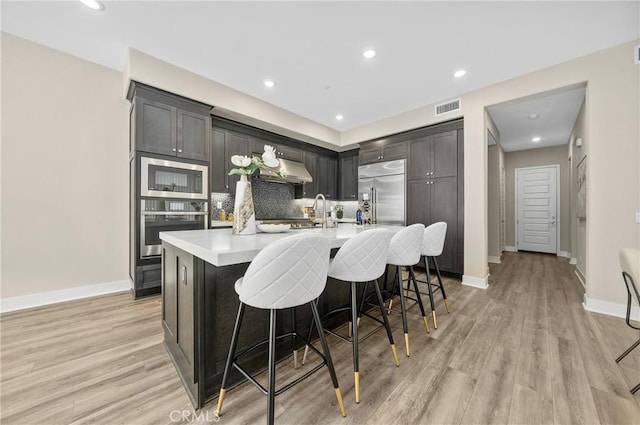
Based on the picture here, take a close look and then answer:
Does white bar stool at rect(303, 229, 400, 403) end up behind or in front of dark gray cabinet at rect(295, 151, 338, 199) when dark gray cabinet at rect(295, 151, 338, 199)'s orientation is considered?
in front

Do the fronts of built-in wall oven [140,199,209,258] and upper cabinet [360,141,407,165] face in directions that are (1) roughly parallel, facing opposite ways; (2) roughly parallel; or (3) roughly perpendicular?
roughly perpendicular

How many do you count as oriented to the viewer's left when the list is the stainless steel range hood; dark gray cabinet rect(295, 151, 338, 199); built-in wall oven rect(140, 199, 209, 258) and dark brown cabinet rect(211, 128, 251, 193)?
0

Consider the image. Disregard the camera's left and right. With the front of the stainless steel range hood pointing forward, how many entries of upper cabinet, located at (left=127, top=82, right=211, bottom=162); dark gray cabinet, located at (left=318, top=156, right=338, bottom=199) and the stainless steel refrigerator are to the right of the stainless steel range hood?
1

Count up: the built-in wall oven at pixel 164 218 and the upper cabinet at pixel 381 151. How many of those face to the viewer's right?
0

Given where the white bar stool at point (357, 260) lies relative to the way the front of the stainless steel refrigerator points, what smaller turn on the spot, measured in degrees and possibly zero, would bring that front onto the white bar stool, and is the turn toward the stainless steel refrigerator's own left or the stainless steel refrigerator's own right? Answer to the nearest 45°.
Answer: approximately 45° to the stainless steel refrigerator's own left

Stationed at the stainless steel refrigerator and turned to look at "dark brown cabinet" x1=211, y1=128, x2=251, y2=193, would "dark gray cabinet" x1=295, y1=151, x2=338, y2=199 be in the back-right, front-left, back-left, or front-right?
front-right

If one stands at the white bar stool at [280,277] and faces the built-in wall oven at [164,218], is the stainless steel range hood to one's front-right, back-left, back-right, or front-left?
front-right

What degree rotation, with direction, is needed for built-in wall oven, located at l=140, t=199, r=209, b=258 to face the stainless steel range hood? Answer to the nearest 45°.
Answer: approximately 90° to its left

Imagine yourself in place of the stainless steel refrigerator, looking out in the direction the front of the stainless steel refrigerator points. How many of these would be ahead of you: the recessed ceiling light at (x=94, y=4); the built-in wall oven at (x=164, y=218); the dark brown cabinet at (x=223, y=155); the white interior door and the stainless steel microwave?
4

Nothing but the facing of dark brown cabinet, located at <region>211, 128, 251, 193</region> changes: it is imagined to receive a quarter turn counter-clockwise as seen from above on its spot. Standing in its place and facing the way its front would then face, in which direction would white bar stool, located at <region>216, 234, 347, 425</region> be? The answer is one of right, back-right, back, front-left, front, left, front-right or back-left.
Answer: back-right

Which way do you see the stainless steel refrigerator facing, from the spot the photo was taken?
facing the viewer and to the left of the viewer

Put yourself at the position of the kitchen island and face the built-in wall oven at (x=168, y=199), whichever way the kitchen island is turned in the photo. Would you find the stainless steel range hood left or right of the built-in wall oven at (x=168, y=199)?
right
